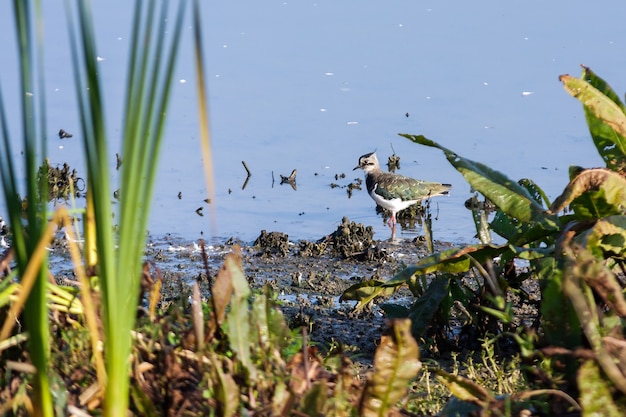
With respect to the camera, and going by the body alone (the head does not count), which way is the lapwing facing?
to the viewer's left

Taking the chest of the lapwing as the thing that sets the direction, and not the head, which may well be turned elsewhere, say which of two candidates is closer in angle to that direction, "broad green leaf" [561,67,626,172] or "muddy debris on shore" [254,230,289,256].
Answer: the muddy debris on shore

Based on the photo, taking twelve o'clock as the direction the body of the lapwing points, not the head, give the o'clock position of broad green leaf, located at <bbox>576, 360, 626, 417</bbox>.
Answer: The broad green leaf is roughly at 9 o'clock from the lapwing.

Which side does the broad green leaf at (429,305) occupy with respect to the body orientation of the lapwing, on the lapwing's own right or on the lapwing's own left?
on the lapwing's own left

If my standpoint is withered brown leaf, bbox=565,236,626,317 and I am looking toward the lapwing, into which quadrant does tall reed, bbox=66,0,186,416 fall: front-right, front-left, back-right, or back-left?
back-left

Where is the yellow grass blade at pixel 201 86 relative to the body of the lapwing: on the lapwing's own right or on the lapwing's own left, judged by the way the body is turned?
on the lapwing's own left

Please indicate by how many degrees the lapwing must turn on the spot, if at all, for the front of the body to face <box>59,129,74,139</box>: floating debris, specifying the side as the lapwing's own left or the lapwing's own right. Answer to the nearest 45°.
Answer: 0° — it already faces it

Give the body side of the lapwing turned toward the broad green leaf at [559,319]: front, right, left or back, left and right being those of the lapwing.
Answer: left

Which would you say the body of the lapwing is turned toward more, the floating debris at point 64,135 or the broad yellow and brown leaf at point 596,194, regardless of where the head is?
the floating debris

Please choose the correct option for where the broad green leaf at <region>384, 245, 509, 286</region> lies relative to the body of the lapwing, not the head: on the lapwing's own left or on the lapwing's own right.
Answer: on the lapwing's own left
